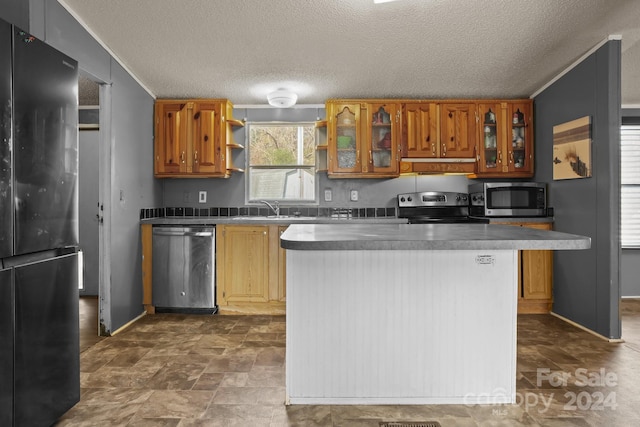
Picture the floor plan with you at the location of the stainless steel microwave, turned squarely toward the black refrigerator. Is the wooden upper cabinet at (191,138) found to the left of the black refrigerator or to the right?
right

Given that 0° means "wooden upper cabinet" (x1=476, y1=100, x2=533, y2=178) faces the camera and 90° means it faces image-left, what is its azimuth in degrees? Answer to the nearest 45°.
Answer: approximately 0°

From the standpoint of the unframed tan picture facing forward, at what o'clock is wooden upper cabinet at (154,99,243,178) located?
The wooden upper cabinet is roughly at 1 o'clock from the unframed tan picture.

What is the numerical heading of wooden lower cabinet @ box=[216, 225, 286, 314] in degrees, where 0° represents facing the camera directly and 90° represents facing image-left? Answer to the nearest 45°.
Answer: approximately 0°

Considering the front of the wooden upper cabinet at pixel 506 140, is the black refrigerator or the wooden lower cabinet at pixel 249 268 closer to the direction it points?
the black refrigerator

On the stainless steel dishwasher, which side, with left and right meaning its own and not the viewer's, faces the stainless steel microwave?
left

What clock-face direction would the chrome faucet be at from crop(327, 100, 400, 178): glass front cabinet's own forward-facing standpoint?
The chrome faucet is roughly at 3 o'clock from the glass front cabinet.

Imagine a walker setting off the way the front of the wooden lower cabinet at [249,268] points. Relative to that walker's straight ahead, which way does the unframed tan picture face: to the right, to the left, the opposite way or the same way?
to the right

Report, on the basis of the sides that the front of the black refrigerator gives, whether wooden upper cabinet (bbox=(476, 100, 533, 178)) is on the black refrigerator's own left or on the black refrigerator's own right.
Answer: on the black refrigerator's own left
